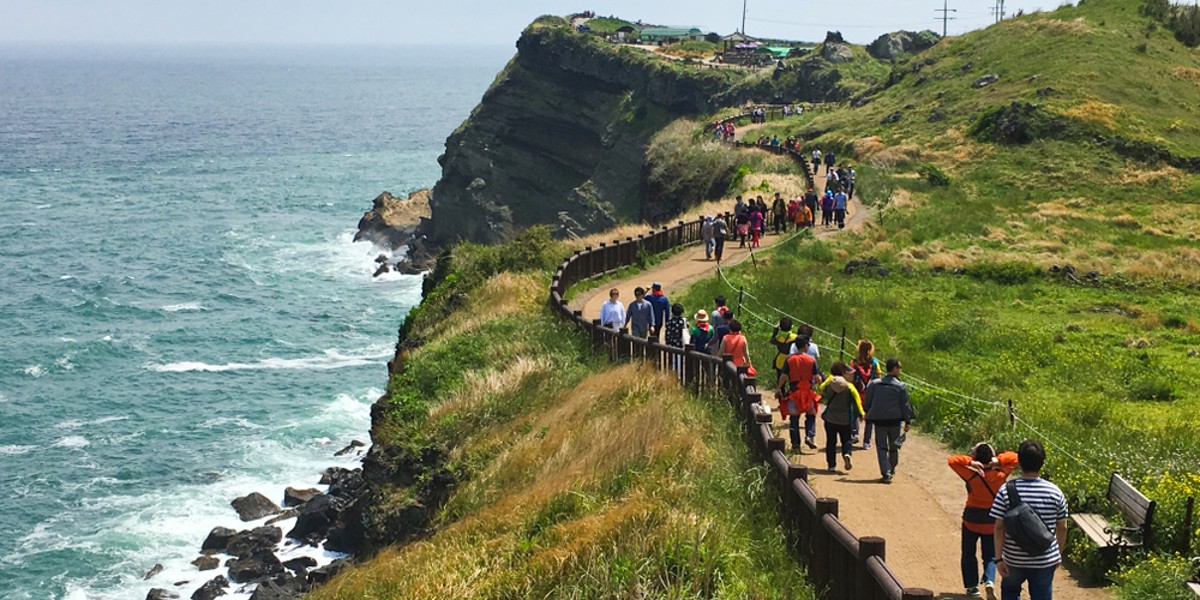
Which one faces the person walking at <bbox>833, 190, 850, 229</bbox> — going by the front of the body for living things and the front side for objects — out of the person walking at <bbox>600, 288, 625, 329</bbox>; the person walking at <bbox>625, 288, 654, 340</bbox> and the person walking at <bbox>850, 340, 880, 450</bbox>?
the person walking at <bbox>850, 340, 880, 450</bbox>

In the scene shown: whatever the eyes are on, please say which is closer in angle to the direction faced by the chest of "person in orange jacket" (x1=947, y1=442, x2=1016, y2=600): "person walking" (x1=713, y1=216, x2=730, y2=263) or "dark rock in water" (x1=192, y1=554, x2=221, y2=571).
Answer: the person walking

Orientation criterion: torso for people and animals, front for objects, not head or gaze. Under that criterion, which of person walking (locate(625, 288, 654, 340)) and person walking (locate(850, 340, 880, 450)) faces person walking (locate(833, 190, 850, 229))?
person walking (locate(850, 340, 880, 450))

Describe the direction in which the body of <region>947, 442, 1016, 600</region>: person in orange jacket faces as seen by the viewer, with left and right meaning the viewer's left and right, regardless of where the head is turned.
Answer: facing away from the viewer

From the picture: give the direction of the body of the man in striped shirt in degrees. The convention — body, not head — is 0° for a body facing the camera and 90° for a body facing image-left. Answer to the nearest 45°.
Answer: approximately 180°

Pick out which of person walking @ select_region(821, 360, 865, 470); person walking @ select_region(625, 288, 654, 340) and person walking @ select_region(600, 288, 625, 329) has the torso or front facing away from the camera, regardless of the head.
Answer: person walking @ select_region(821, 360, 865, 470)

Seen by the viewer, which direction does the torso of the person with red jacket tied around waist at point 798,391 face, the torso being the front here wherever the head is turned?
away from the camera

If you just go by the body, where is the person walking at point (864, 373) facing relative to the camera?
away from the camera

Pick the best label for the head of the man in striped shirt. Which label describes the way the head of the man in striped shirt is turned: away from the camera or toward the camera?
away from the camera

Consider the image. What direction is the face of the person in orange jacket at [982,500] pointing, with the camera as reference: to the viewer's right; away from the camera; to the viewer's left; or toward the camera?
away from the camera
